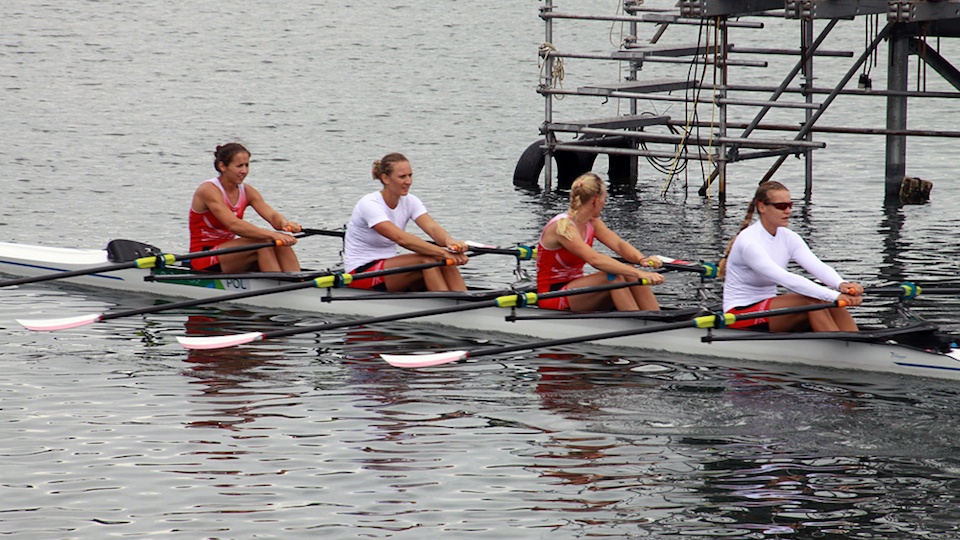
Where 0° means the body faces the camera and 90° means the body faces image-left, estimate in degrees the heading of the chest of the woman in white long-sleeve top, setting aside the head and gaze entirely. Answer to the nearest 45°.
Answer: approximately 315°

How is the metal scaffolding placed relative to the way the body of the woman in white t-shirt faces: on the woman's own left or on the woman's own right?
on the woman's own left

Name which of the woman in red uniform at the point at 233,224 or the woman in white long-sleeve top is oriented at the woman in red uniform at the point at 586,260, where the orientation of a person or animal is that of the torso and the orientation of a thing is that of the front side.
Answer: the woman in red uniform at the point at 233,224

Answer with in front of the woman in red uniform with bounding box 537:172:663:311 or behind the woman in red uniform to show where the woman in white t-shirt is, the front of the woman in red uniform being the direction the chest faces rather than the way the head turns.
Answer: behind

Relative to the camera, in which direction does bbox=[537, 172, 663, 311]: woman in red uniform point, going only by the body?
to the viewer's right

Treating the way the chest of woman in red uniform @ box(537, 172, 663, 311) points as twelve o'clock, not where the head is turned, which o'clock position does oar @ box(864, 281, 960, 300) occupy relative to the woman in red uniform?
The oar is roughly at 12 o'clock from the woman in red uniform.

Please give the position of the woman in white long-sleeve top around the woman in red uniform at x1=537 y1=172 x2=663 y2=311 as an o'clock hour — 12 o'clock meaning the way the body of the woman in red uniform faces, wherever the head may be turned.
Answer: The woman in white long-sleeve top is roughly at 1 o'clock from the woman in red uniform.

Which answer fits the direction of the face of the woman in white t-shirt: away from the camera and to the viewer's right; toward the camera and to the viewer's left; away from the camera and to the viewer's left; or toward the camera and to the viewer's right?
toward the camera and to the viewer's right

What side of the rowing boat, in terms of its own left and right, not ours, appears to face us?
left

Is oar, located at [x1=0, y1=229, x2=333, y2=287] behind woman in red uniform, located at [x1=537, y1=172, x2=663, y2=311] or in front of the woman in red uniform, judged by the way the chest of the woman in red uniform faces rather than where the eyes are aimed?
behind
